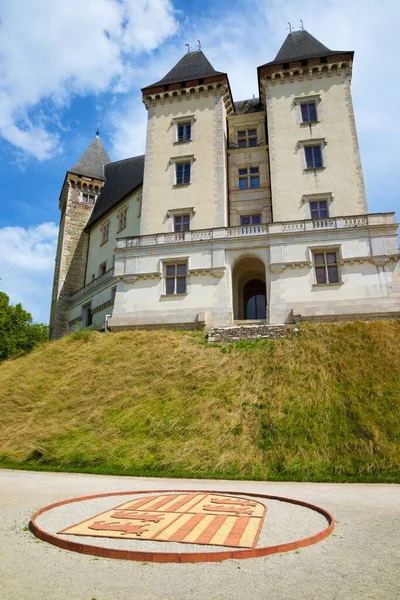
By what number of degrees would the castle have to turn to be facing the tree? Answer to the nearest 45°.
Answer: approximately 135° to its right

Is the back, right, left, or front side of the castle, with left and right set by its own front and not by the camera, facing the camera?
front
